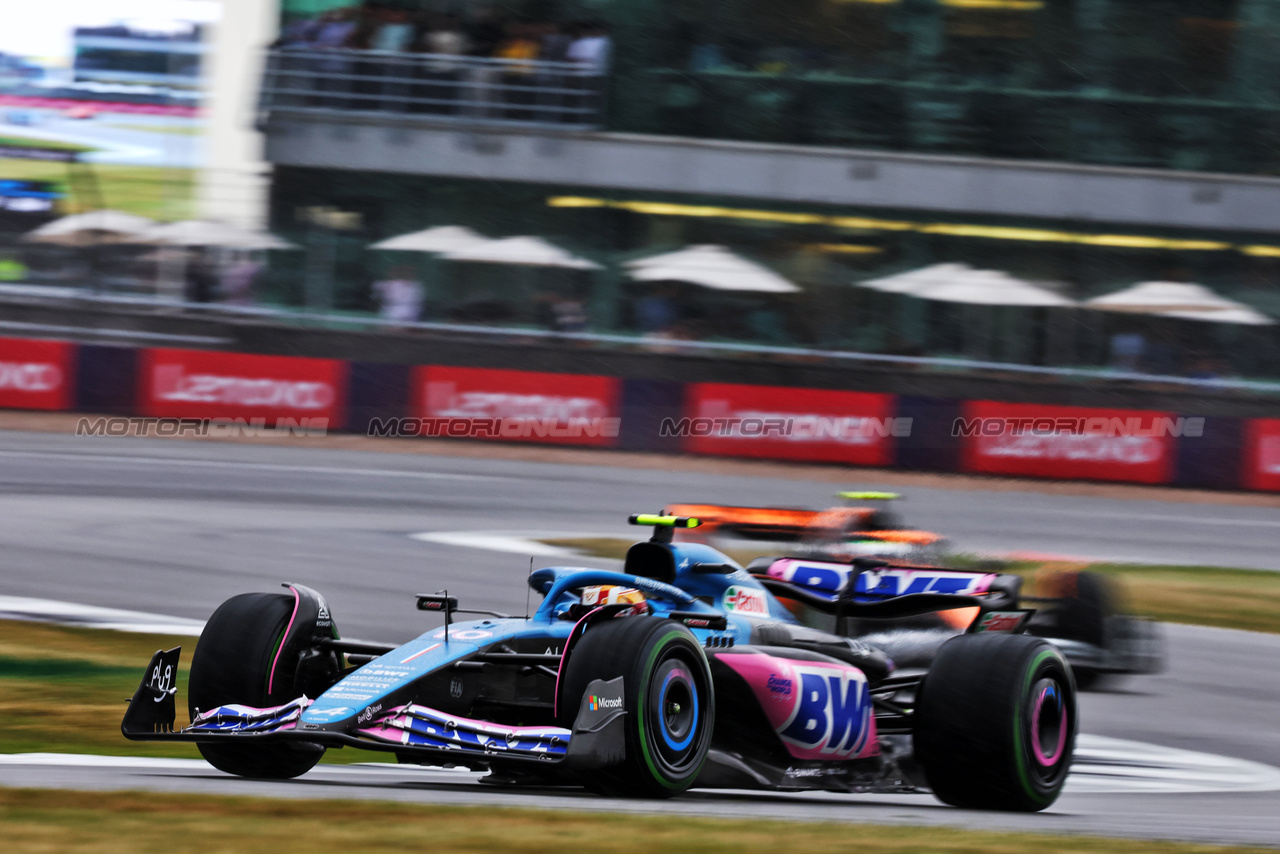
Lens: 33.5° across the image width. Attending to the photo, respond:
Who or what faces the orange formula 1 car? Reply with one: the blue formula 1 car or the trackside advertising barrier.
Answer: the trackside advertising barrier

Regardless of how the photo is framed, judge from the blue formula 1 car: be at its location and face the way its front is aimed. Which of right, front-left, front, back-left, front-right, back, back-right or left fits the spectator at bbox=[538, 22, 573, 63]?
back-right

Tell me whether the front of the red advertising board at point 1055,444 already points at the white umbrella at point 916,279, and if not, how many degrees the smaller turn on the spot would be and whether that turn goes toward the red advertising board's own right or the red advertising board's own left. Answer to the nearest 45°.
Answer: approximately 180°

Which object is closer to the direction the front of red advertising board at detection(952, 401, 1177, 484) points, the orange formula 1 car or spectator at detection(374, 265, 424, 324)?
the orange formula 1 car

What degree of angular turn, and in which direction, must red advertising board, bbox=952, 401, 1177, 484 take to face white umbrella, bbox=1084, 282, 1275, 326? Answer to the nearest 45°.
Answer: approximately 180°

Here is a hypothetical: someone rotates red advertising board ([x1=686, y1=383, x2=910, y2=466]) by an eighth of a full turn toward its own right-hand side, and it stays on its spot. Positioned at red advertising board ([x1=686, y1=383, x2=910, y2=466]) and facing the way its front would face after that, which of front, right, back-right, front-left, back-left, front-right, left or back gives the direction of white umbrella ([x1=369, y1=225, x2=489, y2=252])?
right

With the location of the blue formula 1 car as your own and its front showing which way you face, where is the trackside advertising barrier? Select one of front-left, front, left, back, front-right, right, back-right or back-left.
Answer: back-right

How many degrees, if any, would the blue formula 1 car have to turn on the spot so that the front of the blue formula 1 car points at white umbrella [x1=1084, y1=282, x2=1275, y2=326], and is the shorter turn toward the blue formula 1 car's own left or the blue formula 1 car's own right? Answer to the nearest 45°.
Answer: approximately 135° to the blue formula 1 car's own right

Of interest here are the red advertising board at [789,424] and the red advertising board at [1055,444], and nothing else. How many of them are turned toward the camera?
2

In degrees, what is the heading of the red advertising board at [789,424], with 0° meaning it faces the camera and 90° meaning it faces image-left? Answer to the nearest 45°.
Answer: approximately 0°

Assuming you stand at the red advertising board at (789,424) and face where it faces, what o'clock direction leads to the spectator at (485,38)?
The spectator is roughly at 5 o'clock from the red advertising board.

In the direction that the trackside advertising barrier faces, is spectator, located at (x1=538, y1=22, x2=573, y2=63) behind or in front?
behind

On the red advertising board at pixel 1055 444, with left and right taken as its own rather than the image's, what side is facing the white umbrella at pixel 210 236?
right
